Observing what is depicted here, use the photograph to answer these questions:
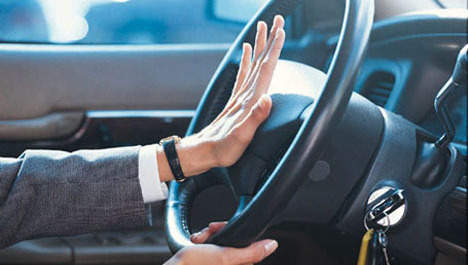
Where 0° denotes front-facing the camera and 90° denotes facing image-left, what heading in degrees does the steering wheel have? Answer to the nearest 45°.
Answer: approximately 45°
